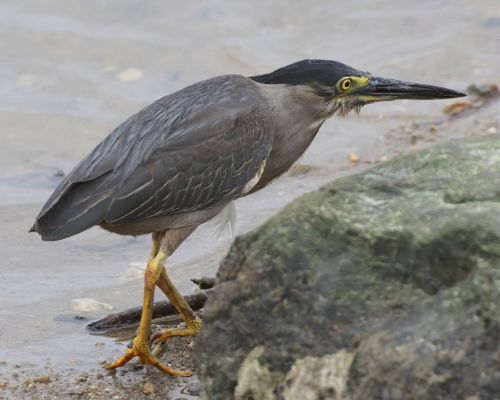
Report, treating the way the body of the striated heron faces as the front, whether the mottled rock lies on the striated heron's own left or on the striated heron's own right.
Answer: on the striated heron's own right

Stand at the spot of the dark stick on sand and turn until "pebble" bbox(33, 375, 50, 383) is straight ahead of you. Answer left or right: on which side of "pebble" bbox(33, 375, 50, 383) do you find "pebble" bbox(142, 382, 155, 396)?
left

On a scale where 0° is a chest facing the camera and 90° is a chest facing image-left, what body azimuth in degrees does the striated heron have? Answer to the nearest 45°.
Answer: approximately 270°

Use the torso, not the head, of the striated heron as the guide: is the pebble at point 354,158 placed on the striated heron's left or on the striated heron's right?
on the striated heron's left

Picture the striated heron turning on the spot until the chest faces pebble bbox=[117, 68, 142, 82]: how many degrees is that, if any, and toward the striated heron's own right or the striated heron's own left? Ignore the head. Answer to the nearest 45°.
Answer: approximately 90° to the striated heron's own left

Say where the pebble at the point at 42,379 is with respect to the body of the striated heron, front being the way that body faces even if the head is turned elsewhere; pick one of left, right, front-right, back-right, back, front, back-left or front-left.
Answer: back-right
